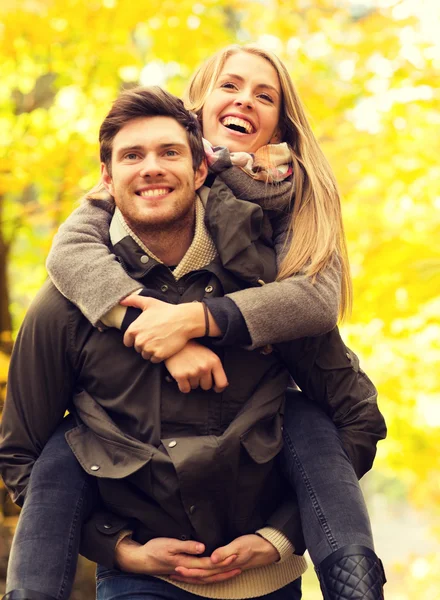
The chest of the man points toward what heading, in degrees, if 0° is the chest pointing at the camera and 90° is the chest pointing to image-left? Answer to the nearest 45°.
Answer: approximately 0°
